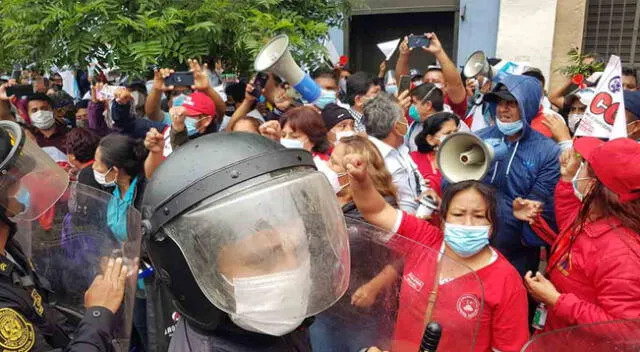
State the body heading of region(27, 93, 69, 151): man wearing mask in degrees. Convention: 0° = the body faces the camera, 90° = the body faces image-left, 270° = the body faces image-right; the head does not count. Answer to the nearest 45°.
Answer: approximately 0°

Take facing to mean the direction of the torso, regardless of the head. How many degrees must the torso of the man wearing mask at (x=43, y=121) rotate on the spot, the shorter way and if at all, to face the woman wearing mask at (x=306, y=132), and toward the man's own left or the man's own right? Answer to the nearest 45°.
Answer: approximately 45° to the man's own left

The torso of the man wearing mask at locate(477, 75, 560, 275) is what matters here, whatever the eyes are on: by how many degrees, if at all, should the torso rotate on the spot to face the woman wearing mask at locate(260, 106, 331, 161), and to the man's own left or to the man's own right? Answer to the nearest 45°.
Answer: approximately 45° to the man's own right

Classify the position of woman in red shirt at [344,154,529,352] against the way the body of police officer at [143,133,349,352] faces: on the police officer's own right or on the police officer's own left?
on the police officer's own left

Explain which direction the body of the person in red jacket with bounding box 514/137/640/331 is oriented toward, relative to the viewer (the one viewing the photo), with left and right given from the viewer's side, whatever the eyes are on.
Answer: facing to the left of the viewer
